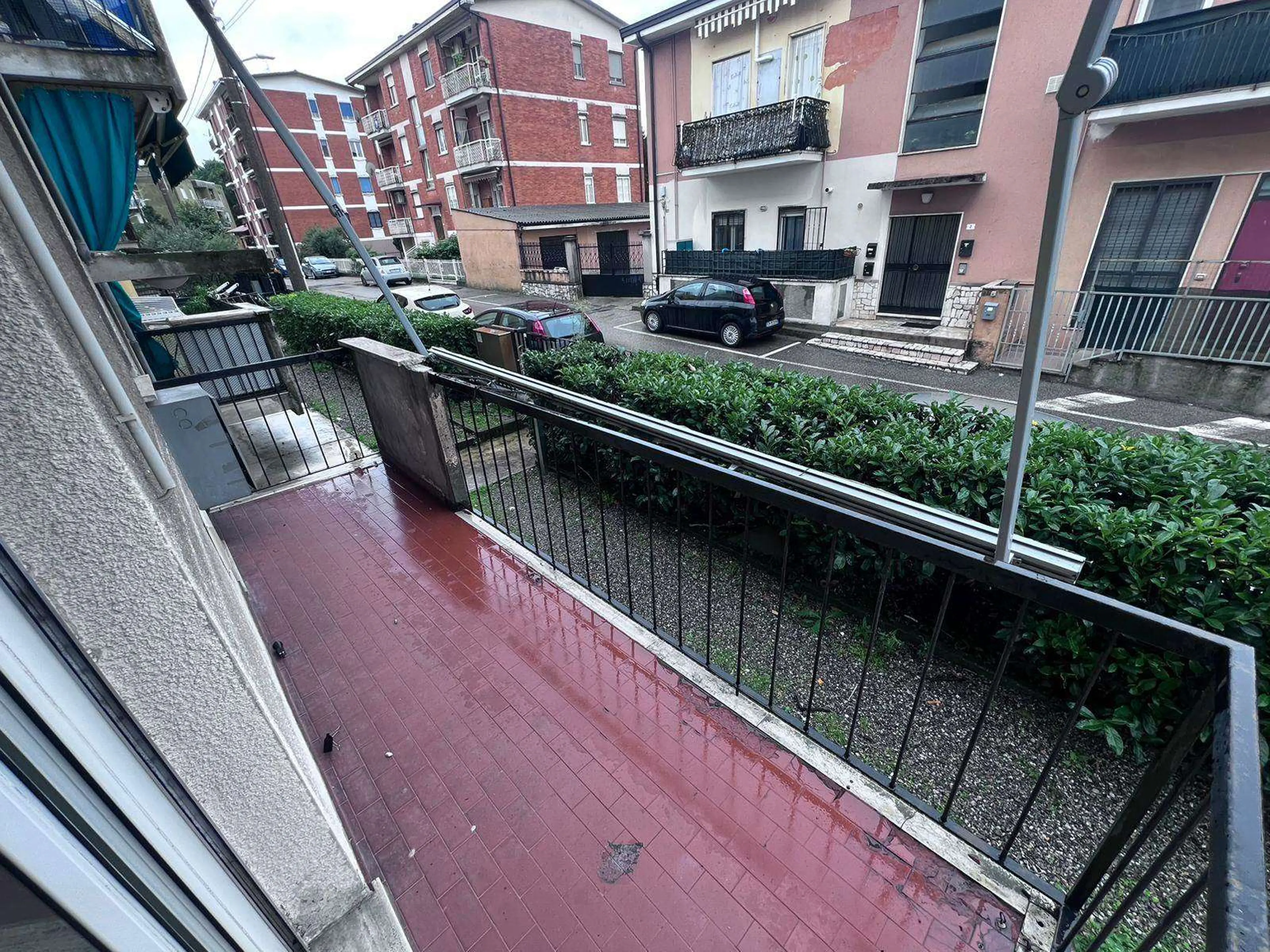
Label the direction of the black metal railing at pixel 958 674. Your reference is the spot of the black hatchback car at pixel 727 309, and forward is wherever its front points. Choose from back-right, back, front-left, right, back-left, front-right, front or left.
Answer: back-left

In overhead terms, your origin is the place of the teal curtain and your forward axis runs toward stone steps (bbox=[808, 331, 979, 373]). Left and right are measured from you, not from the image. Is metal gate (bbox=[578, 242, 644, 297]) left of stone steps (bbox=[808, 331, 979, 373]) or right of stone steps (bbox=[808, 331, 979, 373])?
left

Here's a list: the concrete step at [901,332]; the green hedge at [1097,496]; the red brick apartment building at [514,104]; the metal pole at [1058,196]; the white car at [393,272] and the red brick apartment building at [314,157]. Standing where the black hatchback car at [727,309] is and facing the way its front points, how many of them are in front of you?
3

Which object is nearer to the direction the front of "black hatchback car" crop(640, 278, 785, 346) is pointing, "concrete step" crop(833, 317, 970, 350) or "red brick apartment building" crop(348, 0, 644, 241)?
the red brick apartment building

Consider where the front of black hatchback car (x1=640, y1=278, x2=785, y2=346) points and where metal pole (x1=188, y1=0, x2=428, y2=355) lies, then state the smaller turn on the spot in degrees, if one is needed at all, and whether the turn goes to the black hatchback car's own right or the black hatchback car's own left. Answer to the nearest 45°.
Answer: approximately 135° to the black hatchback car's own left

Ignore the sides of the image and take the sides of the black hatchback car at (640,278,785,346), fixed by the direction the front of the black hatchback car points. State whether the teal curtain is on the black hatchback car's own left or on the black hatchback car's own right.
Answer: on the black hatchback car's own left

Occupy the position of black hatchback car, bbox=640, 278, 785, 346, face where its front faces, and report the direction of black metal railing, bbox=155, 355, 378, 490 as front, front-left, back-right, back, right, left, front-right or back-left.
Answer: left
